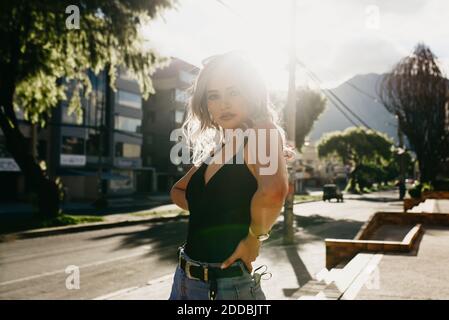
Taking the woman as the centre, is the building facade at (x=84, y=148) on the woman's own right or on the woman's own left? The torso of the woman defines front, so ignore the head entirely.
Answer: on the woman's own right

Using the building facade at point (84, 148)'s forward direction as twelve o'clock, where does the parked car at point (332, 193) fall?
The parked car is roughly at 11 o'clock from the building facade.

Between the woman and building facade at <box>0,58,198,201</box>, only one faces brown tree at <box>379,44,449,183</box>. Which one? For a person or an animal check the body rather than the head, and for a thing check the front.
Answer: the building facade

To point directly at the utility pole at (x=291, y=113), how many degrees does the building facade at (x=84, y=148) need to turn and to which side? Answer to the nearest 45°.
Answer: approximately 45° to its right

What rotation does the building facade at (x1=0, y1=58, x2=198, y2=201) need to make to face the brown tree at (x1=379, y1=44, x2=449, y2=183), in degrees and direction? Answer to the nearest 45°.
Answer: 0° — it already faces it

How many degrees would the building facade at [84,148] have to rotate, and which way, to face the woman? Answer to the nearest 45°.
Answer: approximately 45° to its right

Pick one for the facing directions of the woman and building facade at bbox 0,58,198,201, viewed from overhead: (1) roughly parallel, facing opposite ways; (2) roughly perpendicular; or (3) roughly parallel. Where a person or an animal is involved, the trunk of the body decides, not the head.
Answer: roughly perpendicular

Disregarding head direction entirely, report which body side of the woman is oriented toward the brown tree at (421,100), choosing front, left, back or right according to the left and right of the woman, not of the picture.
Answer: back

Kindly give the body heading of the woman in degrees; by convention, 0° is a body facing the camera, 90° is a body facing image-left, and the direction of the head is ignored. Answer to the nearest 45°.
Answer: approximately 45°

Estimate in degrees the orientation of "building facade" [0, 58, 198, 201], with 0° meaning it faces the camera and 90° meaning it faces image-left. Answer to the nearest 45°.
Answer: approximately 315°
